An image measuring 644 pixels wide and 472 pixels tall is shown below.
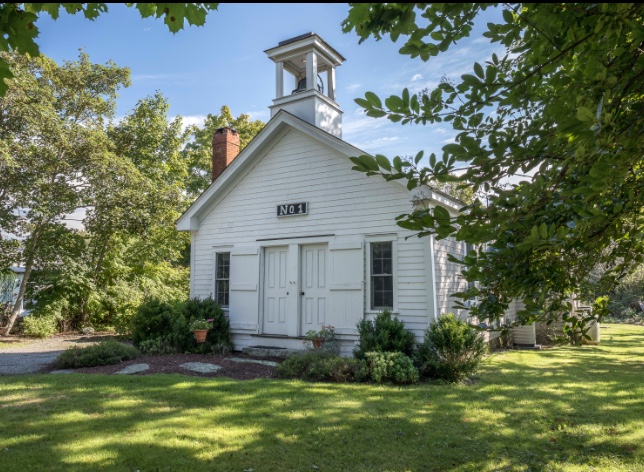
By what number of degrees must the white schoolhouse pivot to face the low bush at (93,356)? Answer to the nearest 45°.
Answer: approximately 45° to its right

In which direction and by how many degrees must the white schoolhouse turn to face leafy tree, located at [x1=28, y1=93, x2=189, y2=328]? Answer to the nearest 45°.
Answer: approximately 90° to its right

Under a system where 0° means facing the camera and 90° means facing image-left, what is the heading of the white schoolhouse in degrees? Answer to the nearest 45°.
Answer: approximately 45°

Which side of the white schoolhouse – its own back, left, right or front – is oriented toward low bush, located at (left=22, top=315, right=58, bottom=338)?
right

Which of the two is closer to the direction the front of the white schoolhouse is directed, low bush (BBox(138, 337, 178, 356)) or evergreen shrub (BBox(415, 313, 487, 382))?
the low bush

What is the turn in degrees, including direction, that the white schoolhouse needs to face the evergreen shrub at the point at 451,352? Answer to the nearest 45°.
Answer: approximately 90° to its left

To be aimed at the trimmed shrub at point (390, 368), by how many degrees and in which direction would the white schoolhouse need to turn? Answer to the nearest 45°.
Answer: approximately 90° to its left
